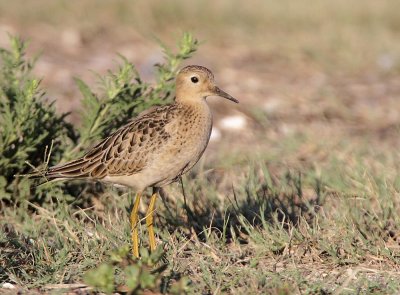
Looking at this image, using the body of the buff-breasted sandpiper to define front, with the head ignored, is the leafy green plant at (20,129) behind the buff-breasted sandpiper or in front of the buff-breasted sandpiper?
behind

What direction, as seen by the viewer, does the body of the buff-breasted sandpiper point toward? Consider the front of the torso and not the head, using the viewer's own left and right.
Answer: facing to the right of the viewer
